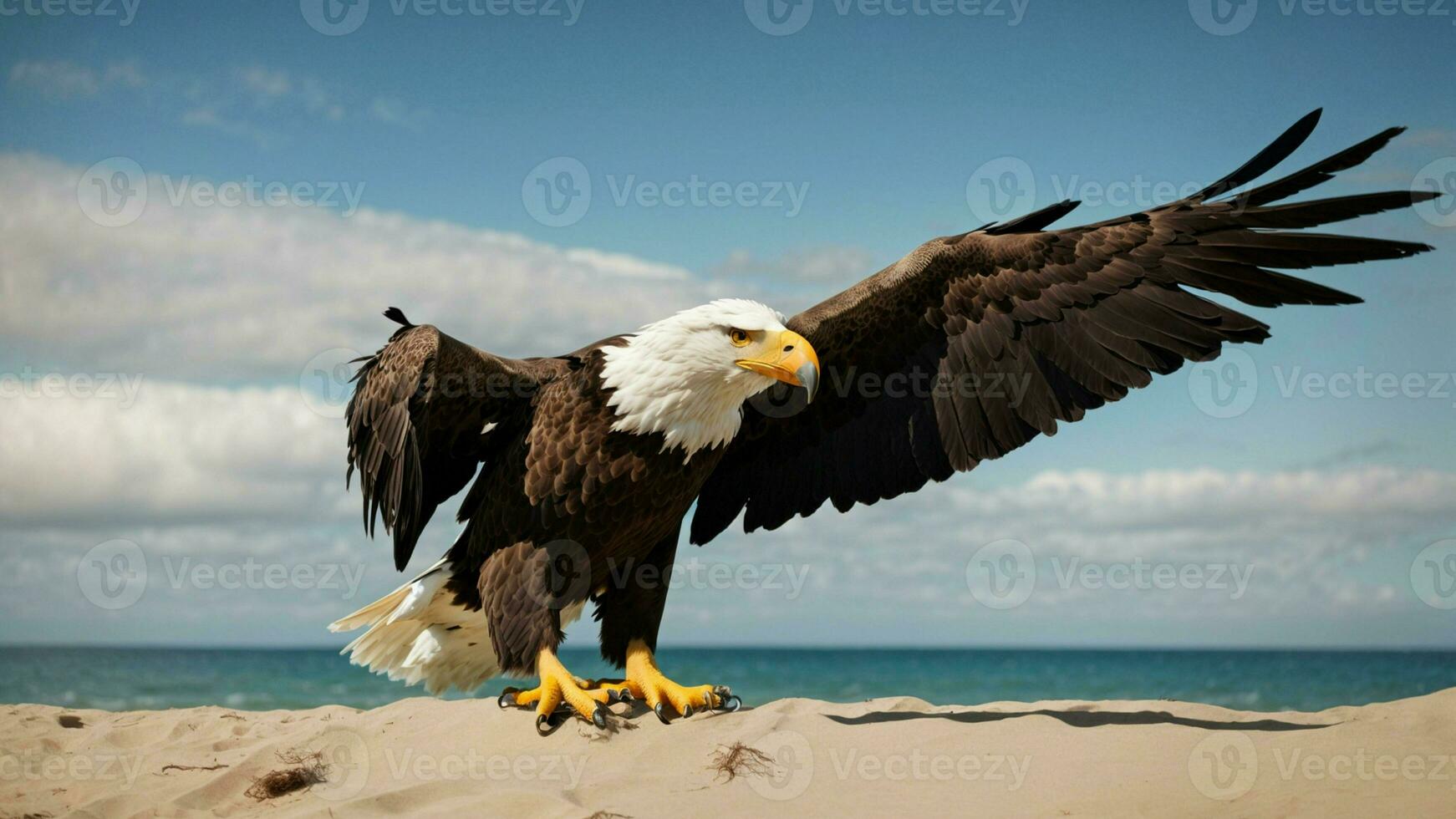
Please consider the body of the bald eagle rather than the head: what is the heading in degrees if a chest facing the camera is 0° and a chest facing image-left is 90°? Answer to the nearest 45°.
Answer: approximately 315°

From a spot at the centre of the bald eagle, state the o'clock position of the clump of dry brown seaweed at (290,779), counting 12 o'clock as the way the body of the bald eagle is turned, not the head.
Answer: The clump of dry brown seaweed is roughly at 4 o'clock from the bald eagle.
